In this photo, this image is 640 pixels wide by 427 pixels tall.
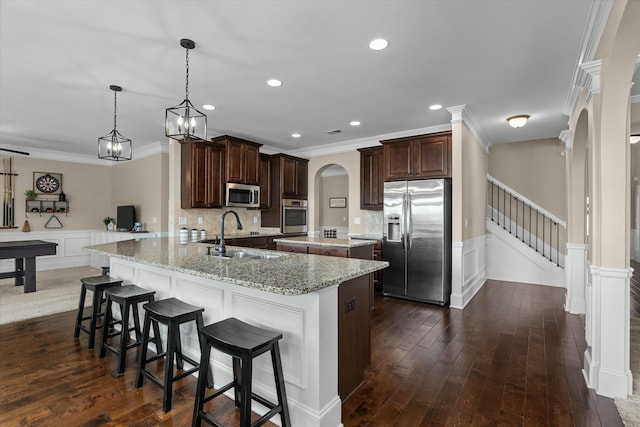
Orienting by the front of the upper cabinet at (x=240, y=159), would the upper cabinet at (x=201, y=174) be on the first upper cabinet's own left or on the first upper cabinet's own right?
on the first upper cabinet's own right

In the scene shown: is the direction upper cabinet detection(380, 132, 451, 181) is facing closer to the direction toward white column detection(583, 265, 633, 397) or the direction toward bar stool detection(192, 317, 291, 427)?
the bar stool

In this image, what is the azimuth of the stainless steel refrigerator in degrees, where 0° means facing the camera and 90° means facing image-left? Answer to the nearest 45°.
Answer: approximately 45°

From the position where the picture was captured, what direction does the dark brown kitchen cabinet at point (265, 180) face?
facing the viewer and to the right of the viewer

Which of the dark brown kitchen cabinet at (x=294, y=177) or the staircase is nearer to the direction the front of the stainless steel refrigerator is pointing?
the dark brown kitchen cabinet

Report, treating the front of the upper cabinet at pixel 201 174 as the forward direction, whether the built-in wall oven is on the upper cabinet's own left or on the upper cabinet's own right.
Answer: on the upper cabinet's own left

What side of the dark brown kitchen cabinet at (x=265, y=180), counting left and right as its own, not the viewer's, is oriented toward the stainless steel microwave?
right

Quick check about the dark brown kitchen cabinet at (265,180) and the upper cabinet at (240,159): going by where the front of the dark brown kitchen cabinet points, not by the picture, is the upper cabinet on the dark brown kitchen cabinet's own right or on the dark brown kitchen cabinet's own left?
on the dark brown kitchen cabinet's own right
